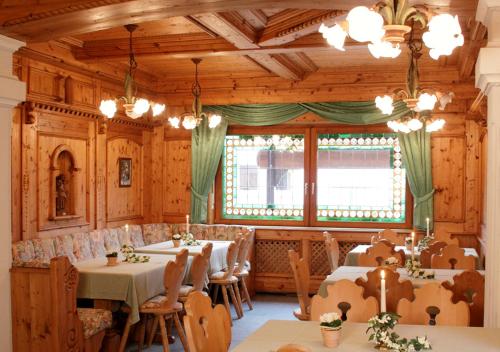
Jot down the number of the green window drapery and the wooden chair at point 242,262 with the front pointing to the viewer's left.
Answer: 1

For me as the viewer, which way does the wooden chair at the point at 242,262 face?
facing to the left of the viewer

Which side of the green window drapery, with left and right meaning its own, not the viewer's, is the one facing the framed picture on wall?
right
